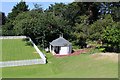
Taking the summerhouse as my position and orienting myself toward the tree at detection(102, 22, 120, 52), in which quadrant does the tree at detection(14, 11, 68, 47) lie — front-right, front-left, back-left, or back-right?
back-left

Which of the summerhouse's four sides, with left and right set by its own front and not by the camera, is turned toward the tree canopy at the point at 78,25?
back

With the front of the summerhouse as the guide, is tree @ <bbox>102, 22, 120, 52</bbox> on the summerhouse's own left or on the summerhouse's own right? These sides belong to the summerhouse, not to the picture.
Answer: on the summerhouse's own left

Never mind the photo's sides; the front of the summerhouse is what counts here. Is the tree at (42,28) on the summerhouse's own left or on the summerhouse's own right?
on the summerhouse's own right

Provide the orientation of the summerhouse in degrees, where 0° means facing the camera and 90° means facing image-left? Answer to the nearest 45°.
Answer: approximately 45°
